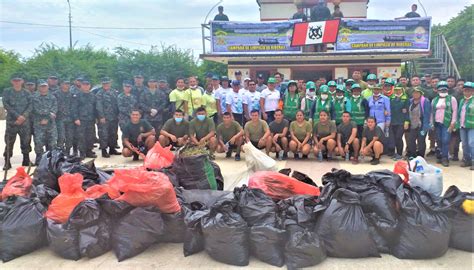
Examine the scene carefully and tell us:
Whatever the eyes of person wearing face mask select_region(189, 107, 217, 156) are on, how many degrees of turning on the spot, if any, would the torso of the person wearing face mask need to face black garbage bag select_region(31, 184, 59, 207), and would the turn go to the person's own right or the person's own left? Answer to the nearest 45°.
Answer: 0° — they already face it

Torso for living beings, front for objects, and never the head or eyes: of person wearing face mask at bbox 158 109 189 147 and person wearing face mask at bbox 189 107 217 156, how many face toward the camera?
2

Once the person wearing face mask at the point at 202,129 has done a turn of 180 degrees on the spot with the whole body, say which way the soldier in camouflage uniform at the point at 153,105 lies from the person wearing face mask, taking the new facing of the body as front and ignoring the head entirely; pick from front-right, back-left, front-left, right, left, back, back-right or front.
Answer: front-left

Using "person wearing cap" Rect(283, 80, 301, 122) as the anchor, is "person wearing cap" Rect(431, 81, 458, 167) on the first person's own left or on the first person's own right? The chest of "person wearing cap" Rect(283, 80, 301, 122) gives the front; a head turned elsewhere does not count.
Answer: on the first person's own left

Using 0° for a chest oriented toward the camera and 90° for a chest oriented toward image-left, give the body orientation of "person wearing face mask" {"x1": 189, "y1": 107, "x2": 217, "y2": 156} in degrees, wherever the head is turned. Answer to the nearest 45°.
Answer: approximately 0°

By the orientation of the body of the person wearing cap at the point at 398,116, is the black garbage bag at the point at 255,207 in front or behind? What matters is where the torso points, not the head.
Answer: in front

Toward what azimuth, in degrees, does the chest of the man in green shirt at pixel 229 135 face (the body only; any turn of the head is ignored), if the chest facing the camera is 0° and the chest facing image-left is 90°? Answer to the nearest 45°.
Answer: approximately 0°

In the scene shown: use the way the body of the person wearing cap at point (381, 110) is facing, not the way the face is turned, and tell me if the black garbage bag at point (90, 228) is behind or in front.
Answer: in front
